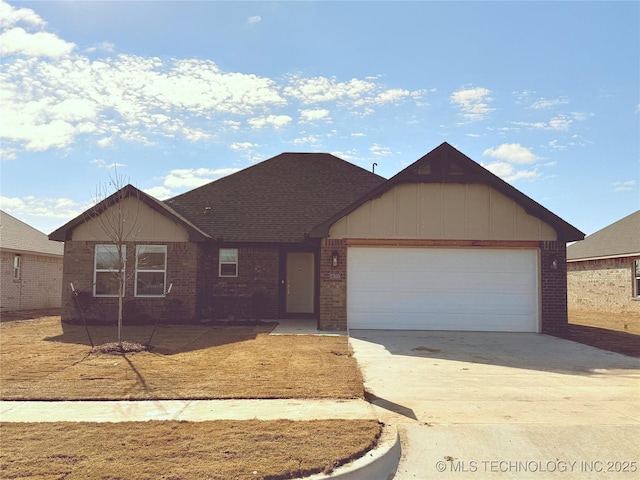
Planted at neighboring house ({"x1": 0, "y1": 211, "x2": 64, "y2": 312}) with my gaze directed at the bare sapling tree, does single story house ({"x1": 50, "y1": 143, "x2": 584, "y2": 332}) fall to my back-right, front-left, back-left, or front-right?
front-left

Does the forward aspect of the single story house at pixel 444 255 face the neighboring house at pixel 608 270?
no

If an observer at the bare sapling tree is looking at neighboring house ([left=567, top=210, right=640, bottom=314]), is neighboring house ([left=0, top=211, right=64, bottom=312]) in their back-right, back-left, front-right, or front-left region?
back-left

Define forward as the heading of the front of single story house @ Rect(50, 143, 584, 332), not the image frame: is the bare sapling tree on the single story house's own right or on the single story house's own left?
on the single story house's own right

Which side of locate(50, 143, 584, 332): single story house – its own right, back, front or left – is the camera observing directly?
front

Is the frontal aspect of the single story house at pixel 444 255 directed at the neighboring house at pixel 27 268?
no

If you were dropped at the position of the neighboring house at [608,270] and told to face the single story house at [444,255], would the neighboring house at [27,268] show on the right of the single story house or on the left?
right
